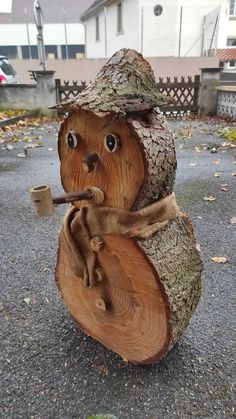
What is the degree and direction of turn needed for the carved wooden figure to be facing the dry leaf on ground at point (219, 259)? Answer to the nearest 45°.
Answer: approximately 180°

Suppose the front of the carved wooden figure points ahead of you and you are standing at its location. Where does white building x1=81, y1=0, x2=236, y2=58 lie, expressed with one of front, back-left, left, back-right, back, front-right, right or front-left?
back-right

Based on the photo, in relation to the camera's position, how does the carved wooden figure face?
facing the viewer and to the left of the viewer

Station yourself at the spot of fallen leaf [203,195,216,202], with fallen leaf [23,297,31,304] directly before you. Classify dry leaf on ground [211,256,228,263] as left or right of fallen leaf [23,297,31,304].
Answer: left

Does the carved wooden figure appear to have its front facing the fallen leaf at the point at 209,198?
no

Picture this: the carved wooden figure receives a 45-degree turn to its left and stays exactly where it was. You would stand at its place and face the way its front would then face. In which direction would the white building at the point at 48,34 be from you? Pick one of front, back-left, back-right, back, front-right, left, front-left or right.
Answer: back

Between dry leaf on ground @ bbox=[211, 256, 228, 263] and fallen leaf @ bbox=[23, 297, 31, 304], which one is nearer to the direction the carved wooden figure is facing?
the fallen leaf

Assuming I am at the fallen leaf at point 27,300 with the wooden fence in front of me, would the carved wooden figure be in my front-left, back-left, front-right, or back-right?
back-right

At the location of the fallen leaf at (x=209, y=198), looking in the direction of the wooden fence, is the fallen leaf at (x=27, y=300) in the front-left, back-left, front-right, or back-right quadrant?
back-left

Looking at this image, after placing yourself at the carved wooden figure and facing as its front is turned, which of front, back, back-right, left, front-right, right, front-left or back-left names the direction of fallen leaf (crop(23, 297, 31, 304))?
right

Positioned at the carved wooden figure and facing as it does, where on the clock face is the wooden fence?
The wooden fence is roughly at 5 o'clock from the carved wooden figure.
